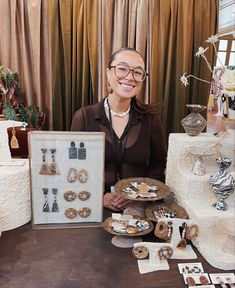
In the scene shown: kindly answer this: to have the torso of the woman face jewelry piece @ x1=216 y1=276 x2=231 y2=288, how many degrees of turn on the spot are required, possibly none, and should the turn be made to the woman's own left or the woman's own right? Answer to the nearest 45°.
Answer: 0° — they already face it

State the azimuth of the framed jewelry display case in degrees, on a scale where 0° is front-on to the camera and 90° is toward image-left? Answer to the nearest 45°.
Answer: approximately 0°
